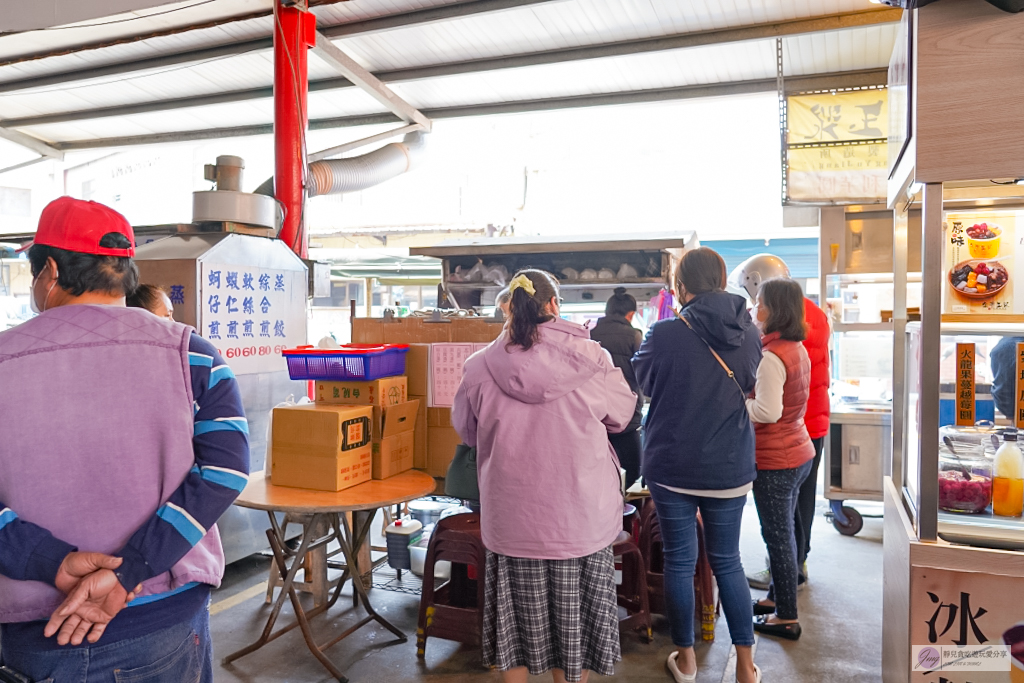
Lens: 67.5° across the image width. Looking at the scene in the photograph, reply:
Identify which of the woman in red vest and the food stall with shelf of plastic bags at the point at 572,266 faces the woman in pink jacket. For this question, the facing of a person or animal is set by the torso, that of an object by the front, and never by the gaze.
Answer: the food stall with shelf of plastic bags

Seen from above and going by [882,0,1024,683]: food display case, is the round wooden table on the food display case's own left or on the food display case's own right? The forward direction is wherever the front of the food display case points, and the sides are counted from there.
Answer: on the food display case's own right

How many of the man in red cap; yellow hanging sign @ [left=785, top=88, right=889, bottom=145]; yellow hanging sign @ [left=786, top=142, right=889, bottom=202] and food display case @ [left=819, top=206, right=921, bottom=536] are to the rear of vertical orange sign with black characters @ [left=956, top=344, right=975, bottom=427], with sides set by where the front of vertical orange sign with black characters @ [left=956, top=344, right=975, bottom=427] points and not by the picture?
3

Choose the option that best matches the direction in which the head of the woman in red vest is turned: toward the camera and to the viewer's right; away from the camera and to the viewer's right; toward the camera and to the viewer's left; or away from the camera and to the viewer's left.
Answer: away from the camera and to the viewer's left

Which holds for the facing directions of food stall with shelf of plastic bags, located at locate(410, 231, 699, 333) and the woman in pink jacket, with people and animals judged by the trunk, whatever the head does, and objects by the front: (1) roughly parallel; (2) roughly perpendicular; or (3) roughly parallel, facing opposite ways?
roughly parallel, facing opposite ways

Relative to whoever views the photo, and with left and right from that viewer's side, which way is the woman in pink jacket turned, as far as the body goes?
facing away from the viewer

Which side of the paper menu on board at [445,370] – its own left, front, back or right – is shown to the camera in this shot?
front

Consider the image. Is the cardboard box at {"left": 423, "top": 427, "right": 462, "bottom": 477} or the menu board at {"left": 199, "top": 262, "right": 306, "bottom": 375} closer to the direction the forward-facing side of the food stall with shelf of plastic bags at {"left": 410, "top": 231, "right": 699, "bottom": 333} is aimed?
the cardboard box

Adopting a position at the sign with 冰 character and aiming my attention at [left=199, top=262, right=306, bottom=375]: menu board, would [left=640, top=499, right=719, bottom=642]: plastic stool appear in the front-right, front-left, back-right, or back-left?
front-right

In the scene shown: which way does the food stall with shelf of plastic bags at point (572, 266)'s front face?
toward the camera

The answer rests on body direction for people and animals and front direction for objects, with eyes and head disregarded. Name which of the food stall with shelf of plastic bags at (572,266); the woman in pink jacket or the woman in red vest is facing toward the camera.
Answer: the food stall with shelf of plastic bags

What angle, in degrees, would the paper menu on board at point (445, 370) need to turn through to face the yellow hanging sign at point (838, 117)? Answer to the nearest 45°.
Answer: approximately 135° to its left

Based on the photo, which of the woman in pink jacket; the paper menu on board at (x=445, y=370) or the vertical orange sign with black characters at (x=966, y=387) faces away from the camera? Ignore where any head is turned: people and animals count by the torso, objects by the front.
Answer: the woman in pink jacket

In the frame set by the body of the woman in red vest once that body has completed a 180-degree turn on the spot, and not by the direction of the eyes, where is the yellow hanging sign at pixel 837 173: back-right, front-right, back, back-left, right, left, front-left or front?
back-left

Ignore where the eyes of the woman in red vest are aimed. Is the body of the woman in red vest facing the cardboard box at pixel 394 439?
no

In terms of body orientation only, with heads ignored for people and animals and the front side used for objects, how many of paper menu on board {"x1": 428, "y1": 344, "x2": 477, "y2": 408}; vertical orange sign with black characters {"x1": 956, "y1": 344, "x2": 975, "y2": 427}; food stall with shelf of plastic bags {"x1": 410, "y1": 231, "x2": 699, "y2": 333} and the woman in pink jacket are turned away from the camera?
1

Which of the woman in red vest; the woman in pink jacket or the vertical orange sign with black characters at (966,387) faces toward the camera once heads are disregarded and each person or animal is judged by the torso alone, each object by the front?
the vertical orange sign with black characters

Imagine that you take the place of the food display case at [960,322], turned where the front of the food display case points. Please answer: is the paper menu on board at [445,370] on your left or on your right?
on your right

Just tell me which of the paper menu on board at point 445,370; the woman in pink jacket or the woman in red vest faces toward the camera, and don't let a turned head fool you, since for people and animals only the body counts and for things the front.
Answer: the paper menu on board

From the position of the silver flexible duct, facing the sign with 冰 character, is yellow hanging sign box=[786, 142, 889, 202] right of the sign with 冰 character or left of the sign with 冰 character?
left
